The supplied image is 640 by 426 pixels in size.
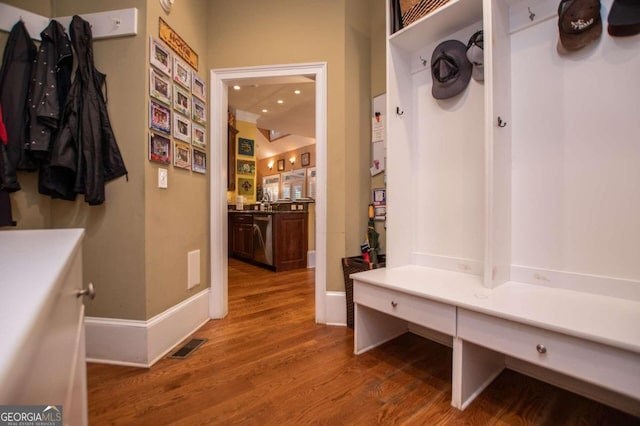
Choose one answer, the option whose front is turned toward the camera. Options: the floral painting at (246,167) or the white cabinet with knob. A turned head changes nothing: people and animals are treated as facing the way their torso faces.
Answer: the floral painting

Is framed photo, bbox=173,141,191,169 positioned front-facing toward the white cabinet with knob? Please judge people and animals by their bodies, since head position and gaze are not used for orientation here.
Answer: no

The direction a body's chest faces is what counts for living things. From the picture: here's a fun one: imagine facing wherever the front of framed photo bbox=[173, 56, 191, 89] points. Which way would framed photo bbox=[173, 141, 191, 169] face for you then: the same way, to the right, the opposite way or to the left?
the same way

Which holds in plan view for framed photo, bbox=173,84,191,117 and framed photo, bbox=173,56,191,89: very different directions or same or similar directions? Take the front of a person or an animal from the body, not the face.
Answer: same or similar directions

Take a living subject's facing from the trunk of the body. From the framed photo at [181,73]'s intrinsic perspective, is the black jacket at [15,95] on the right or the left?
on its right

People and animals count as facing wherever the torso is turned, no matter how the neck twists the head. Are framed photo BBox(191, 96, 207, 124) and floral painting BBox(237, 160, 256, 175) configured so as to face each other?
no

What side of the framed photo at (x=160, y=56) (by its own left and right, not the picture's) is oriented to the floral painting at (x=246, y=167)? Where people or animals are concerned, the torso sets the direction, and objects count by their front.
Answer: left

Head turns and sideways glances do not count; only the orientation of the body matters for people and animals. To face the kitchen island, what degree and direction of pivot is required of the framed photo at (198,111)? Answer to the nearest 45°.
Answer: approximately 90° to its left

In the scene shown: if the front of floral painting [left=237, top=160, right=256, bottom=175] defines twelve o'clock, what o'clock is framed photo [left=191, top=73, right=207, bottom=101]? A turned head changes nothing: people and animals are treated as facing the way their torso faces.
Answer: framed photo [left=191, top=73, right=207, bottom=101] is roughly at 12 o'clock from floral painting [left=237, top=160, right=256, bottom=175].

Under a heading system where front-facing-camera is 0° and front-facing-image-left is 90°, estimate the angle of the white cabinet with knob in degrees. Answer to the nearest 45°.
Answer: approximately 270°

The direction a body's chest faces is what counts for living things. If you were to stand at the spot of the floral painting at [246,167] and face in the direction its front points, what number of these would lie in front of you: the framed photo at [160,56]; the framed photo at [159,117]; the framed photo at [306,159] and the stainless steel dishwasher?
3

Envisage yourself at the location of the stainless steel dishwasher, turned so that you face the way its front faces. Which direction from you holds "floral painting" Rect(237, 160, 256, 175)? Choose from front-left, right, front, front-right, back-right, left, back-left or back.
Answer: back-right

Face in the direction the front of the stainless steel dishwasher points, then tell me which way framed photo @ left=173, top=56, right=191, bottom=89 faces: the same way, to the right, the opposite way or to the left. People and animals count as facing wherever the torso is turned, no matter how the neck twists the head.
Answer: to the left

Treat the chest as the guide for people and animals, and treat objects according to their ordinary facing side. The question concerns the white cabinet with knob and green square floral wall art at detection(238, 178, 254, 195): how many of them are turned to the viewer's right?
1

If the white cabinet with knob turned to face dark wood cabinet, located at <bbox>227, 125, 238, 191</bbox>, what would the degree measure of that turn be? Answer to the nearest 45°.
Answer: approximately 45° to its left

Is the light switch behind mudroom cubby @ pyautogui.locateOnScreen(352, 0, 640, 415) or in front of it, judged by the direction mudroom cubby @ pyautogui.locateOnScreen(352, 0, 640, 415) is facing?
in front

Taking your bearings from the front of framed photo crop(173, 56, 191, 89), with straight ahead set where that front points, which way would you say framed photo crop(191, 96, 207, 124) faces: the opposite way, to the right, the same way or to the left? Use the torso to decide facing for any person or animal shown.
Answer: the same way

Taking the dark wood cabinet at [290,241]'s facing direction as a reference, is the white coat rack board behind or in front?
in front
